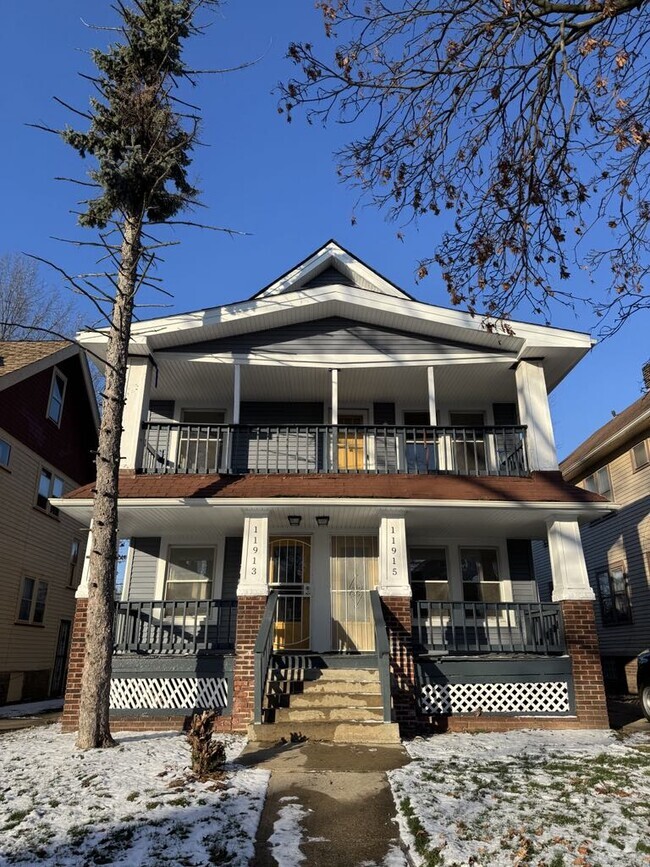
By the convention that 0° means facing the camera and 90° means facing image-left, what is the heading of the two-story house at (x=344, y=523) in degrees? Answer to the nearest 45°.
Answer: approximately 0°

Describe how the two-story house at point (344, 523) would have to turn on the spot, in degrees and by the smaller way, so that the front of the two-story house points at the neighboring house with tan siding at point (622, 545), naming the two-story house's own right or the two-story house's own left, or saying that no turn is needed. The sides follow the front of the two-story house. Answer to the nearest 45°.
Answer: approximately 135° to the two-story house's own left

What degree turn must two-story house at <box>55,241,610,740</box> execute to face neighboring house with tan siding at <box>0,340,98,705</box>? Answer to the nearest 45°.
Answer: approximately 135° to its right

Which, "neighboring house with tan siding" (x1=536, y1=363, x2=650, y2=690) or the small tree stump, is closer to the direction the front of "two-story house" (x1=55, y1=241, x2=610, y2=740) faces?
the small tree stump

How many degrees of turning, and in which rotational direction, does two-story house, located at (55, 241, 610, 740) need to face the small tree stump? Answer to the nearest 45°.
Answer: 0° — it already faces it
